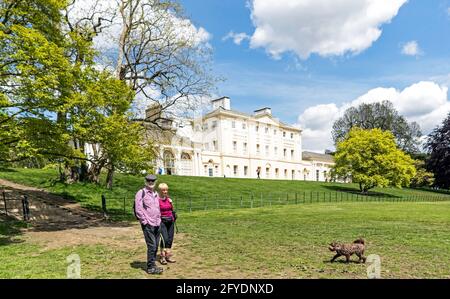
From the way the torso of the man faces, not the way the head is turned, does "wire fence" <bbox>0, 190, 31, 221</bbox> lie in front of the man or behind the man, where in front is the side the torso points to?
behind

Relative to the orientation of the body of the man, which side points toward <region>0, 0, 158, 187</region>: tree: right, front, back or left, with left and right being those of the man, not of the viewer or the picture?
back

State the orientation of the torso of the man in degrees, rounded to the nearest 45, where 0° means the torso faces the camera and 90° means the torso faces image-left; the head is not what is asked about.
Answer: approximately 315°

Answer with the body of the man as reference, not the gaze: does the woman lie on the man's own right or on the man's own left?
on the man's own left

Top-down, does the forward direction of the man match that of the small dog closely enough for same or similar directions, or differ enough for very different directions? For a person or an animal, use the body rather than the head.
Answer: very different directions
